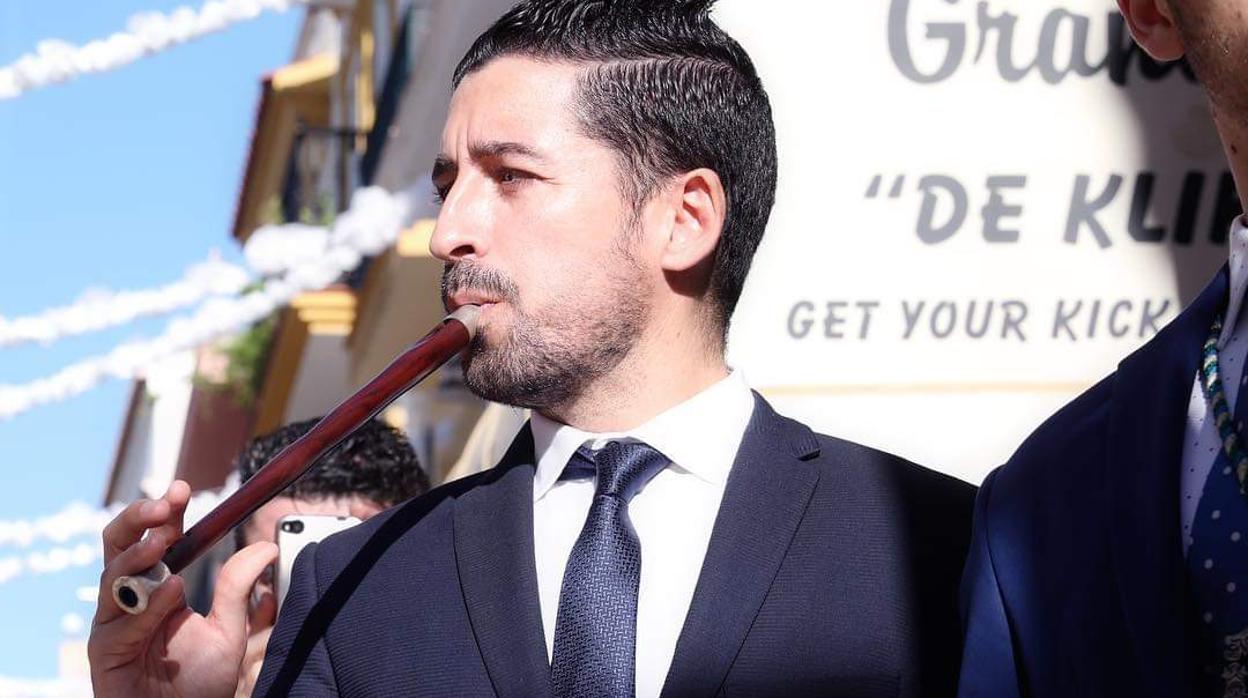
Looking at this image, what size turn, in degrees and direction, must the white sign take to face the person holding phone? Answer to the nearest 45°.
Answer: approximately 45° to its right

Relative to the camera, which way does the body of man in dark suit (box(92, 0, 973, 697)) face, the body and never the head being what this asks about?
toward the camera

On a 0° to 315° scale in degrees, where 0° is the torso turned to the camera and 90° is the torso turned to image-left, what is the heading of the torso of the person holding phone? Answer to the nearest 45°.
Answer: approximately 0°

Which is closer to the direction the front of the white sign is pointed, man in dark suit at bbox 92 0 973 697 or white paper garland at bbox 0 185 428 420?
the man in dark suit

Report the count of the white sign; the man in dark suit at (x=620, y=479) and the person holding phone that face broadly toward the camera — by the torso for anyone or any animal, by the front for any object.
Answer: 3

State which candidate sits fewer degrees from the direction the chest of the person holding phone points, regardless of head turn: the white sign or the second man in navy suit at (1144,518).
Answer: the second man in navy suit

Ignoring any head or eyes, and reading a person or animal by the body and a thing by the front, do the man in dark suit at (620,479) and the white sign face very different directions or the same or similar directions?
same or similar directions

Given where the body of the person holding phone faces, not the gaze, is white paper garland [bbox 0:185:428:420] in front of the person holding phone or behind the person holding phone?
behind

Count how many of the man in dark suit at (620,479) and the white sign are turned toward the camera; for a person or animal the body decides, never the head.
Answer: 2

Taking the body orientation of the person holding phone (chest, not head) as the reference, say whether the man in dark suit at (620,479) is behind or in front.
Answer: in front

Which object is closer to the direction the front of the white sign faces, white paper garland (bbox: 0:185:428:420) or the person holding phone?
the person holding phone

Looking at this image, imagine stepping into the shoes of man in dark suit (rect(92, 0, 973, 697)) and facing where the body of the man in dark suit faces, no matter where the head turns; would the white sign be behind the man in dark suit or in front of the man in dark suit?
behind

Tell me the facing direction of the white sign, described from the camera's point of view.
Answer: facing the viewer

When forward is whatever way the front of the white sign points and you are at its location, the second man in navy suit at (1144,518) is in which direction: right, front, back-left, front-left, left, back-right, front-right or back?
front

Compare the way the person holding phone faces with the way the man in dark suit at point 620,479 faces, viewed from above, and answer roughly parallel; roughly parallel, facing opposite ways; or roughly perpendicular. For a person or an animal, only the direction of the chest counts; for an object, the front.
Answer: roughly parallel
